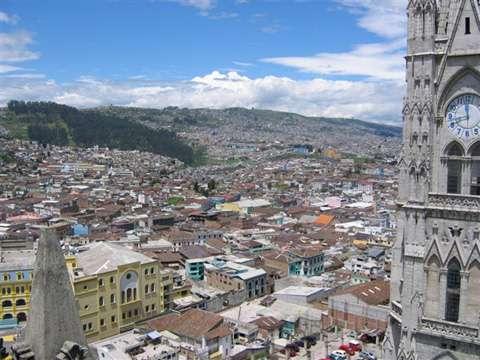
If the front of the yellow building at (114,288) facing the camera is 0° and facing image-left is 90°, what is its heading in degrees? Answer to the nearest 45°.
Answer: approximately 315°

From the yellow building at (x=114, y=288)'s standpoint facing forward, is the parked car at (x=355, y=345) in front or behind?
in front

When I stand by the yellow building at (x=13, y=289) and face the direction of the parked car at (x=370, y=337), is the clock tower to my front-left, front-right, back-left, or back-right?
front-right

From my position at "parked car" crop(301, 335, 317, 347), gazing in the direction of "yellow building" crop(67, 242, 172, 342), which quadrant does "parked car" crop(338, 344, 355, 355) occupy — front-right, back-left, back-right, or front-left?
back-left

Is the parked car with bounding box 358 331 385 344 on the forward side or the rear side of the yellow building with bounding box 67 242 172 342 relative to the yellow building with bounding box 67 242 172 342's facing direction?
on the forward side

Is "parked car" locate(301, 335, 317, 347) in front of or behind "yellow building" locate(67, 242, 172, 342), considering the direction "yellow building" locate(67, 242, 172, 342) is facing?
in front
